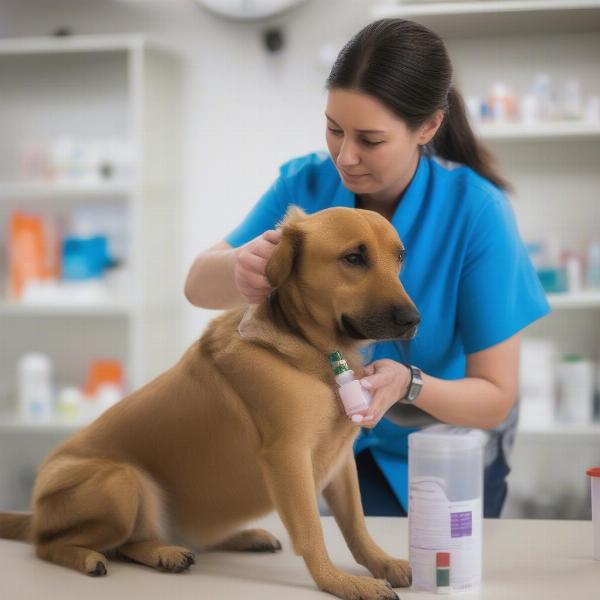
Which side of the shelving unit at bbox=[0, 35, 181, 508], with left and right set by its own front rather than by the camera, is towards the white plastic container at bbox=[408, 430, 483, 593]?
front

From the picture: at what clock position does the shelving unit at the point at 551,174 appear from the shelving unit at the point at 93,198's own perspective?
the shelving unit at the point at 551,174 is roughly at 10 o'clock from the shelving unit at the point at 93,198.

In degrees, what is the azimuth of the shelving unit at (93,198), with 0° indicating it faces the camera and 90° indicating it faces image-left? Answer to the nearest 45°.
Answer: approximately 0°

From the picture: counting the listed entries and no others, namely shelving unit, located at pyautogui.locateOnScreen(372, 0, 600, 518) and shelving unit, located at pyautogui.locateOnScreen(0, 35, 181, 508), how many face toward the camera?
2

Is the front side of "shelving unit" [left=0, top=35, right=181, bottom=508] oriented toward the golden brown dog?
yes

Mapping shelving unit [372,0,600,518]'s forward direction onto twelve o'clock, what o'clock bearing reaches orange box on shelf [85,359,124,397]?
The orange box on shelf is roughly at 3 o'clock from the shelving unit.

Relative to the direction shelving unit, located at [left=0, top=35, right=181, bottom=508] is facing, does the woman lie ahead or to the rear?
ahead

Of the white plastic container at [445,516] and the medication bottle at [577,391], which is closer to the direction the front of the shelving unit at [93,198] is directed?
the white plastic container

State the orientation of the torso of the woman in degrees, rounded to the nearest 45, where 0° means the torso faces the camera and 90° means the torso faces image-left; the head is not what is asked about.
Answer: approximately 45°

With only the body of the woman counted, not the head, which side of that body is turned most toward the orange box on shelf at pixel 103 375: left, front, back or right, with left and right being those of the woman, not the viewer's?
right
